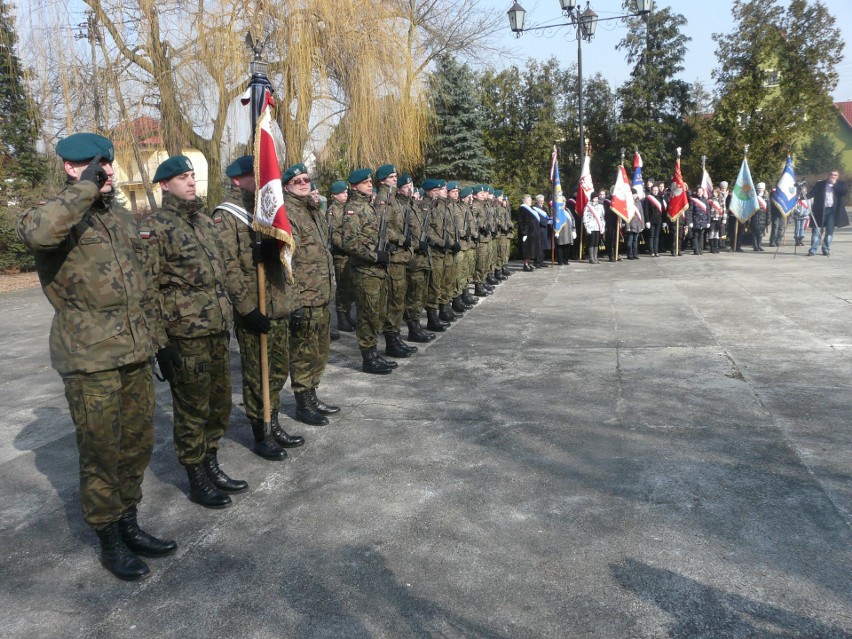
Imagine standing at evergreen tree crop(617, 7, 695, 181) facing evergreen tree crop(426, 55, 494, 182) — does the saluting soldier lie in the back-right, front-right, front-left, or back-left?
front-left

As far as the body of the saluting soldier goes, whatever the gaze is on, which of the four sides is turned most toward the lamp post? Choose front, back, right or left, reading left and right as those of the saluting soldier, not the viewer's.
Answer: left

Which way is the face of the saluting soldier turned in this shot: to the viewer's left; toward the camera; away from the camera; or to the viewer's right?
to the viewer's right

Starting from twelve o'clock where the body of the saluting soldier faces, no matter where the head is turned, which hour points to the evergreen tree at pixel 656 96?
The evergreen tree is roughly at 9 o'clock from the saluting soldier.

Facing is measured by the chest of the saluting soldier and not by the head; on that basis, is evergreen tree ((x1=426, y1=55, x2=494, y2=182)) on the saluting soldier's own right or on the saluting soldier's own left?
on the saluting soldier's own left

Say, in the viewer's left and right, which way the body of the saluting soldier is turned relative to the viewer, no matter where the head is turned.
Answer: facing the viewer and to the right of the viewer

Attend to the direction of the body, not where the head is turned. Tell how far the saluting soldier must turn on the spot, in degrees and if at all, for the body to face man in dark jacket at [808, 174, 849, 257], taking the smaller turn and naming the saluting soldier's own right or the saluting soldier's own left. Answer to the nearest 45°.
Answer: approximately 90° to the saluting soldier's own left

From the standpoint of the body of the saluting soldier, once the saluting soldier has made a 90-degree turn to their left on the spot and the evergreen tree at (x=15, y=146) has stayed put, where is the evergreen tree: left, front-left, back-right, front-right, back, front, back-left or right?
front-left
